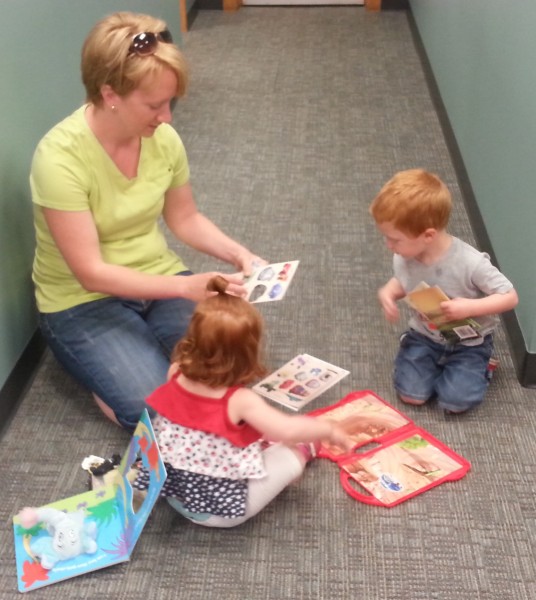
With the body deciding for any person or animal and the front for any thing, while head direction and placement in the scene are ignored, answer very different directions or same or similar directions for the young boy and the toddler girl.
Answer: very different directions

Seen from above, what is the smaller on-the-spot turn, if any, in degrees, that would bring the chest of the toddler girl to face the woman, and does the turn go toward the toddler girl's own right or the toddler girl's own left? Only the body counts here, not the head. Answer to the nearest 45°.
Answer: approximately 45° to the toddler girl's own left

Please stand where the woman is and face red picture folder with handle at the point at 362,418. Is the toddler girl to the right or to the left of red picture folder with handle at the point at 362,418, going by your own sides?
right

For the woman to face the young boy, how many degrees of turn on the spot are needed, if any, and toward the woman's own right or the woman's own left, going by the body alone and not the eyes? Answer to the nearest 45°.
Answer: approximately 45° to the woman's own left

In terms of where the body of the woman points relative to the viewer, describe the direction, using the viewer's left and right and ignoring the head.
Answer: facing the viewer and to the right of the viewer

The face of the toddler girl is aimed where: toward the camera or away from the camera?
away from the camera

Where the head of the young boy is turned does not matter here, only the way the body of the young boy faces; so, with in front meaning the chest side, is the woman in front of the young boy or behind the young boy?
in front

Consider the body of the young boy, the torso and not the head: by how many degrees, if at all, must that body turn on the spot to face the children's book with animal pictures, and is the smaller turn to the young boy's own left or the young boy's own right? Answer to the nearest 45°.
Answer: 0° — they already face it

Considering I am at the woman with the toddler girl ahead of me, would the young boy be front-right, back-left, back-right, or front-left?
front-left

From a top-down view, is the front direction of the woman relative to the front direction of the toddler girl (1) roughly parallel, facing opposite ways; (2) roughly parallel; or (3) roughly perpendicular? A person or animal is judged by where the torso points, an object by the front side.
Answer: roughly perpendicular

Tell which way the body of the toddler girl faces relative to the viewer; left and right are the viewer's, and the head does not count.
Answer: facing away from the viewer and to the right of the viewer

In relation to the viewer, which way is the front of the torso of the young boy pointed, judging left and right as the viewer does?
facing the viewer and to the left of the viewer
